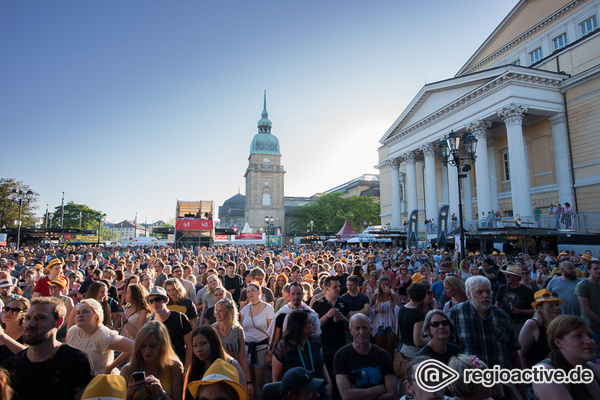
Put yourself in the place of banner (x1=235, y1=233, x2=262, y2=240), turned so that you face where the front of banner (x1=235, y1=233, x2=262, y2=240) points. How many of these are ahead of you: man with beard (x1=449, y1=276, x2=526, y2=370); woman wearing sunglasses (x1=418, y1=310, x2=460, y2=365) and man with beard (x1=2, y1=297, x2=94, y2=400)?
3

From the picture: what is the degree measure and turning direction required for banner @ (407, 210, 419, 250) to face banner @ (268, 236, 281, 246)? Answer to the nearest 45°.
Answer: approximately 135° to its right

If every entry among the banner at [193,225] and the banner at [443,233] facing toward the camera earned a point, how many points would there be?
2

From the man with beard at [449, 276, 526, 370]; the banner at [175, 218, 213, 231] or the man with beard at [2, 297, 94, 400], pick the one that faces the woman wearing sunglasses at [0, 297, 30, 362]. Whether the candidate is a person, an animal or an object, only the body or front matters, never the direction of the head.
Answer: the banner

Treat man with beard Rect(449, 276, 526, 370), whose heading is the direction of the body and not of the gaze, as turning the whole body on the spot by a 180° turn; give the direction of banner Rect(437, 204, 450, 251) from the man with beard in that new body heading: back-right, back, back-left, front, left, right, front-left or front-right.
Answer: front-right

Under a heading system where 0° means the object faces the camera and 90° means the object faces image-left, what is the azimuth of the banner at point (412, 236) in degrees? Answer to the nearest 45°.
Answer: approximately 0°

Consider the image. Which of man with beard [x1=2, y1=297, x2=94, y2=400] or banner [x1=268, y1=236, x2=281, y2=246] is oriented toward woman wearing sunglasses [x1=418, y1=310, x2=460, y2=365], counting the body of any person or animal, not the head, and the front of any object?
the banner

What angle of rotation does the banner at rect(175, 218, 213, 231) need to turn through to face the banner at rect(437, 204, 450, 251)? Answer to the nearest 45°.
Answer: approximately 45° to its left

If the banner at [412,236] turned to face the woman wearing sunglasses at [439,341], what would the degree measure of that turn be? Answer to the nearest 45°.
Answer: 0° — it already faces them

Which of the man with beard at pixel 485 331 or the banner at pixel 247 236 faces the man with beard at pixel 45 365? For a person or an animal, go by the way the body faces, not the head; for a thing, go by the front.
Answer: the banner
